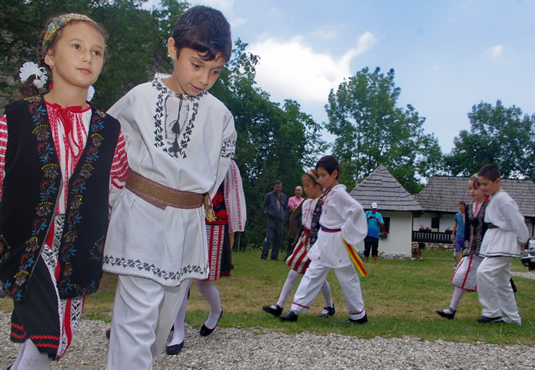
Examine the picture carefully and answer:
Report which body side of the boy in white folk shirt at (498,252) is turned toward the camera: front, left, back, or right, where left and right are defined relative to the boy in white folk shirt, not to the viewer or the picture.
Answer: left

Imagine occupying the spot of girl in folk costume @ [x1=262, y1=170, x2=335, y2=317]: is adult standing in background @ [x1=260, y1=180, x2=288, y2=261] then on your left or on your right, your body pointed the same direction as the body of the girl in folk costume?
on your right

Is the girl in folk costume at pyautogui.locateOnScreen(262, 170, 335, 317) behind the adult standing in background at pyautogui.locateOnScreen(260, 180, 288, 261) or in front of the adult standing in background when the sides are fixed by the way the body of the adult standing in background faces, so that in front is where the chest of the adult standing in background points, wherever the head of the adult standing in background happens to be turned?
in front

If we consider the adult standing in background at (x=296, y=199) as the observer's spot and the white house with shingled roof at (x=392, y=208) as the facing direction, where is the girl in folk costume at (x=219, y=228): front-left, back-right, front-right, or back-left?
back-right

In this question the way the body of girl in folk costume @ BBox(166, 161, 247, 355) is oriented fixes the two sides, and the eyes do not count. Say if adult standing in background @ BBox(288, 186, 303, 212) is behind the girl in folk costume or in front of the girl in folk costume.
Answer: behind

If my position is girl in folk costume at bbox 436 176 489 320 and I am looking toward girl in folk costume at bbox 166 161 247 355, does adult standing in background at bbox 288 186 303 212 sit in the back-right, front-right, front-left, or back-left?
back-right

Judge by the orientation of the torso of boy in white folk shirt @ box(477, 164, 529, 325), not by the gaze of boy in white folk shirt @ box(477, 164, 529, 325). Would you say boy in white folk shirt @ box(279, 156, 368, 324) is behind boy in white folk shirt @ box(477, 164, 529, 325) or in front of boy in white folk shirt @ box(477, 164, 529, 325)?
in front

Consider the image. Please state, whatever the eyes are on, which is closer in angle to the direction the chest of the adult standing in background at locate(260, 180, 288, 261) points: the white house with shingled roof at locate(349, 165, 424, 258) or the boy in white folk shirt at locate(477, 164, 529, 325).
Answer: the boy in white folk shirt

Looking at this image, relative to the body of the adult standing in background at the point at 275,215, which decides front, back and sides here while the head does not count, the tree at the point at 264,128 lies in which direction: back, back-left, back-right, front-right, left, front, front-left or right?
back

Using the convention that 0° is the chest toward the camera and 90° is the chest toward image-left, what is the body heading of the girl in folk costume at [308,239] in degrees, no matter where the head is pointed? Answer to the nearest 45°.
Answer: approximately 45°

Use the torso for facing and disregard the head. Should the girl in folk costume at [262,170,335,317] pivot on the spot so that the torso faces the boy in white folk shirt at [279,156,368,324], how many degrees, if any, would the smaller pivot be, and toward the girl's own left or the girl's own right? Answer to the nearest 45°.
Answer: approximately 90° to the girl's own left

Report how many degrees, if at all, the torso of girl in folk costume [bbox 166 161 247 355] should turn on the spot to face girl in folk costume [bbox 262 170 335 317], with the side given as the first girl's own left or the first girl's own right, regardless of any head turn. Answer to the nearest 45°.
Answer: approximately 180°

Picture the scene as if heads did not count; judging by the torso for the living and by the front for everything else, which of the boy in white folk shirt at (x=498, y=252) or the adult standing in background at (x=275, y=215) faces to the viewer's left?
the boy in white folk shirt

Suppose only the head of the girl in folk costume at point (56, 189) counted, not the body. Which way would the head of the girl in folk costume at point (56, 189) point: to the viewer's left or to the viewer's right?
to the viewer's right

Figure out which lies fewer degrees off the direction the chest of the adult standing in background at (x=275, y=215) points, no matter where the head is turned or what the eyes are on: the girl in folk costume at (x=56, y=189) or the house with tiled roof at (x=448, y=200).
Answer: the girl in folk costume

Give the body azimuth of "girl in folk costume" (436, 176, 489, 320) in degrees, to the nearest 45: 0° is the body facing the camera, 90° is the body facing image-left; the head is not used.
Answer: approximately 45°

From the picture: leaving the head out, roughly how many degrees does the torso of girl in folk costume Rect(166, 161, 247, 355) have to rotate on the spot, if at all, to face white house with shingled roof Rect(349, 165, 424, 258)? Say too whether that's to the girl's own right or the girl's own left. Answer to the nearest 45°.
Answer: approximately 180°

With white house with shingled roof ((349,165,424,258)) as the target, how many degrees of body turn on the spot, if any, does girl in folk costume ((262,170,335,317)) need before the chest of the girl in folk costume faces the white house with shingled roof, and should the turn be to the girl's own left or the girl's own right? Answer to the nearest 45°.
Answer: approximately 135° to the girl's own right
